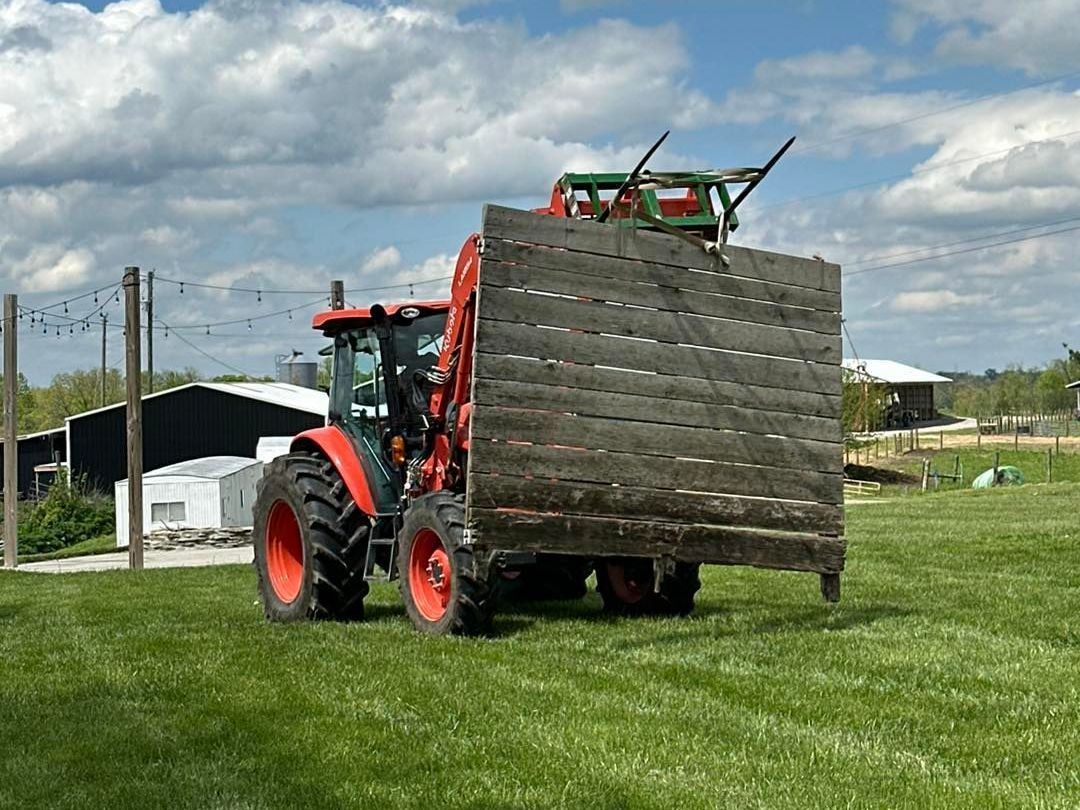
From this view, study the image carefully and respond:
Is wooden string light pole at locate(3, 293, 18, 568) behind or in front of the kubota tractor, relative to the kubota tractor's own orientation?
behind

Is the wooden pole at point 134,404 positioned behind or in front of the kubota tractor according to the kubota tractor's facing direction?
behind

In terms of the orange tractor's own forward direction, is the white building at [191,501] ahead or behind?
behind

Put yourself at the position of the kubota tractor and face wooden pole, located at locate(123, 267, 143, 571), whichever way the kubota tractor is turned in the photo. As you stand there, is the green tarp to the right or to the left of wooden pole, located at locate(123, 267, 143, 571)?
right

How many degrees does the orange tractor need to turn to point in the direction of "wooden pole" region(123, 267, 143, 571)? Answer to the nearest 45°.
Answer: approximately 180°

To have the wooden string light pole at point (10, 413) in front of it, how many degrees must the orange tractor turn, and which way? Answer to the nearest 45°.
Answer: approximately 180°
